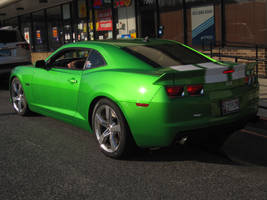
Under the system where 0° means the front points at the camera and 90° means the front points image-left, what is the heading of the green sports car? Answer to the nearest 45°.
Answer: approximately 135°

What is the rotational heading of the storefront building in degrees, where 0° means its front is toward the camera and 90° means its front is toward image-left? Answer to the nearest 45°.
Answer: approximately 45°
